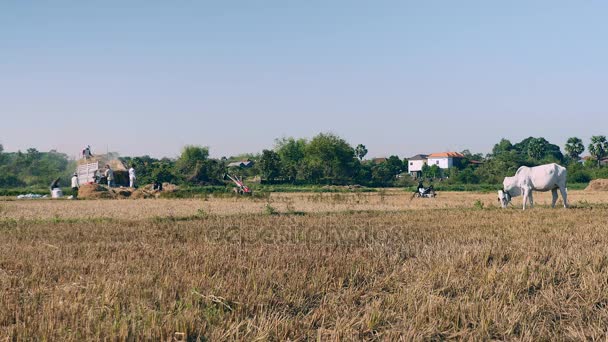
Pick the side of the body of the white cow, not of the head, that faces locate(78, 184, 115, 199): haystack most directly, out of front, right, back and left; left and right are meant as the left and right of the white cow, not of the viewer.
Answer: front

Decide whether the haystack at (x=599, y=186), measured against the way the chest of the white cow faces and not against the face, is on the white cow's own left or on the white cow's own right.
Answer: on the white cow's own right

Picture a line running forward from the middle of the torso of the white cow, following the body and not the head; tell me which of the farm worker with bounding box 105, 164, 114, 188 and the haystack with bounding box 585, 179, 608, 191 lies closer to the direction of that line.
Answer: the farm worker

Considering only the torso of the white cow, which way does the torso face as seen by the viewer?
to the viewer's left

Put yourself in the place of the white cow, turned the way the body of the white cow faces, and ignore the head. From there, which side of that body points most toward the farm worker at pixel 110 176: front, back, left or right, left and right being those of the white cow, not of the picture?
front
